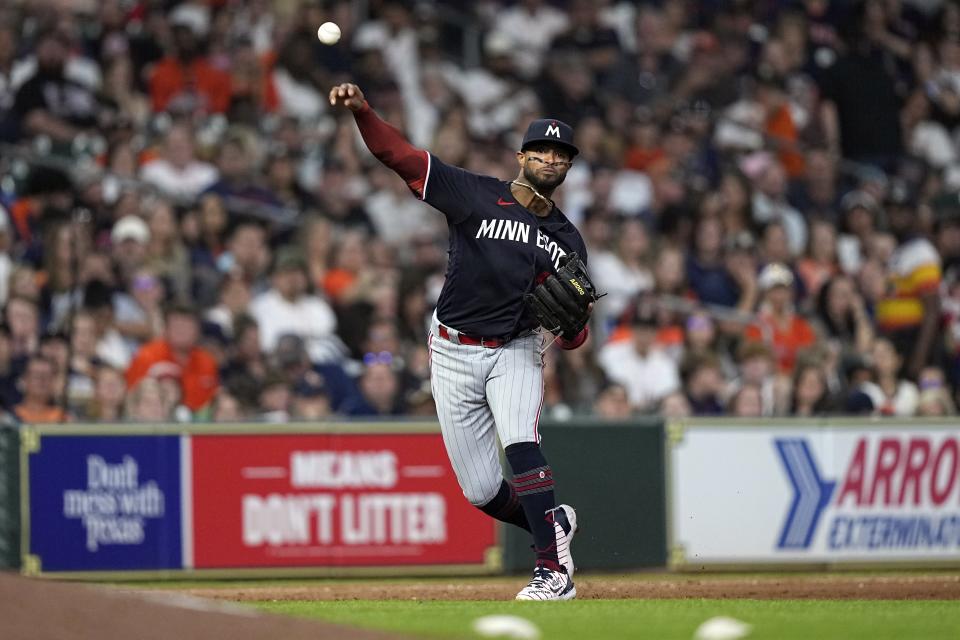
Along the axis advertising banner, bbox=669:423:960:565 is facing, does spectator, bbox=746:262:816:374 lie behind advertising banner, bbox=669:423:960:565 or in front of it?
behind

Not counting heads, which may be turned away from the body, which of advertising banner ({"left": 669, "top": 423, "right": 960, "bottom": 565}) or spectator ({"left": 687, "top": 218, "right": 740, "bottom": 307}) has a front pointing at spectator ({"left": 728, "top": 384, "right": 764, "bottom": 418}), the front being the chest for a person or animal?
spectator ({"left": 687, "top": 218, "right": 740, "bottom": 307})

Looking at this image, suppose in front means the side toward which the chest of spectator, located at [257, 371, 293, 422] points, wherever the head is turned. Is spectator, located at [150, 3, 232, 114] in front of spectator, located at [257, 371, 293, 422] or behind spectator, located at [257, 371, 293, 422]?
behind

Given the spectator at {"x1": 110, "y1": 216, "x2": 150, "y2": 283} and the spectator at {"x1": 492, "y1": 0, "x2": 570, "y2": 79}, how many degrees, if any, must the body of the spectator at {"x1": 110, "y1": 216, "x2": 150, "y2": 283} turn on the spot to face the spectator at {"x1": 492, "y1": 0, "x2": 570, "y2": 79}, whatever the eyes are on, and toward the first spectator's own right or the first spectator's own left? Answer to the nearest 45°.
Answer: approximately 135° to the first spectator's own left

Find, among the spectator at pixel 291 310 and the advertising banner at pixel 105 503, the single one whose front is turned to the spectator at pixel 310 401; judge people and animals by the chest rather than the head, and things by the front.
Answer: the spectator at pixel 291 310
